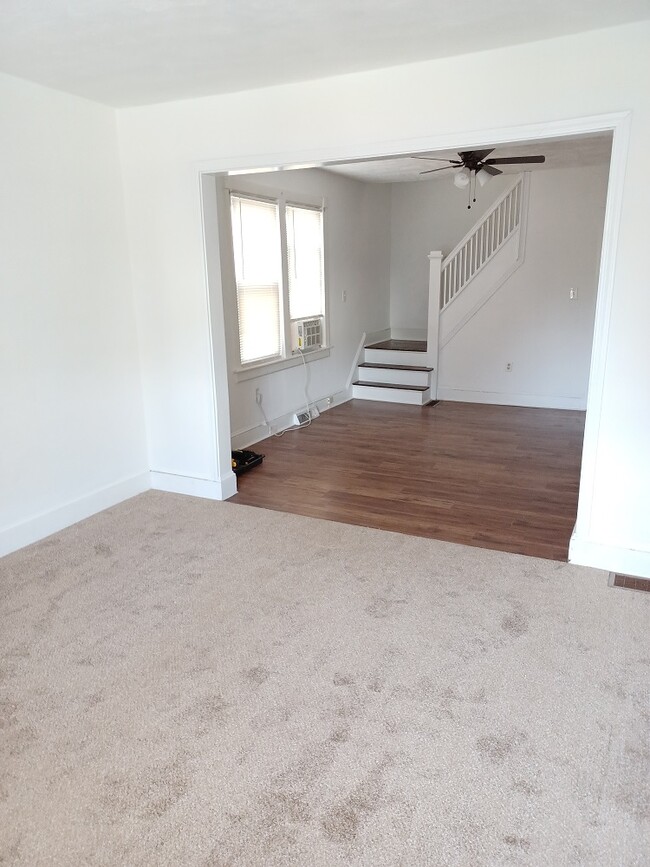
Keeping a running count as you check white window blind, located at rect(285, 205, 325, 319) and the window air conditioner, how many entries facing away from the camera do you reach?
0

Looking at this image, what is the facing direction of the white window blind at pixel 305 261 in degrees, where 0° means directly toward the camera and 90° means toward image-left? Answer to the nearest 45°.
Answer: approximately 315°

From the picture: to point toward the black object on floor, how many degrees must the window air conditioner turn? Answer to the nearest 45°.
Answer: approximately 45° to its right

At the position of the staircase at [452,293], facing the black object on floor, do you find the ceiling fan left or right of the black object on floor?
left

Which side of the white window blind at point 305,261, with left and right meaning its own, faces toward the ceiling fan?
front

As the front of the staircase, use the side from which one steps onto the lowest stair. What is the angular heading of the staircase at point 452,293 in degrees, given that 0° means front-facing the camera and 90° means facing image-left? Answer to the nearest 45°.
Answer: approximately 0°

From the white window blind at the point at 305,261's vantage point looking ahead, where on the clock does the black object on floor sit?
The black object on floor is roughly at 2 o'clock from the white window blind.
